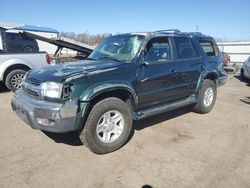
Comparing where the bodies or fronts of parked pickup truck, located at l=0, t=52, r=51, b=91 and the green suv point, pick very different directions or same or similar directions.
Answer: same or similar directions

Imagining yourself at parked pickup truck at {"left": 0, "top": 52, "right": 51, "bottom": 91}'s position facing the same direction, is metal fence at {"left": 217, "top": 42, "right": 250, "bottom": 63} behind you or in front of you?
behind

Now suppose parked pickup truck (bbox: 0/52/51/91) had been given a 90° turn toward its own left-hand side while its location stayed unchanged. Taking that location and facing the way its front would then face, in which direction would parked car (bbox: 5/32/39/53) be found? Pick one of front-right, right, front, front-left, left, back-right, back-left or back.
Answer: back

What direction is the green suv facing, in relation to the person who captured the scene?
facing the viewer and to the left of the viewer

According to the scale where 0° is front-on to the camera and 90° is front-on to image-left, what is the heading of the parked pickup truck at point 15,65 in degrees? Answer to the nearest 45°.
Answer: approximately 90°

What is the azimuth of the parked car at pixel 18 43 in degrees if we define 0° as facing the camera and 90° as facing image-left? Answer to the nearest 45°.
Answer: approximately 90°

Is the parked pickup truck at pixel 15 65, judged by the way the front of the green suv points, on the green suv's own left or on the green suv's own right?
on the green suv's own right

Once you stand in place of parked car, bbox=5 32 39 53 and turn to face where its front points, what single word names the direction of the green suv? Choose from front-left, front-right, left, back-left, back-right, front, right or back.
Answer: right
